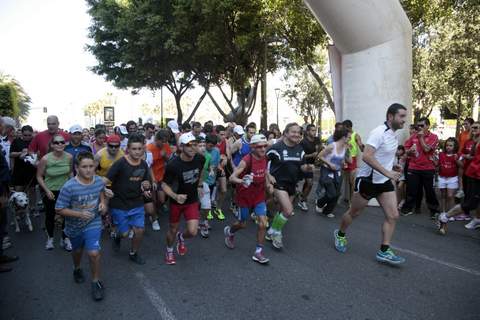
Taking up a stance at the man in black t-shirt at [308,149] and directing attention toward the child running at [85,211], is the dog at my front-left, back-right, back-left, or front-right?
front-right

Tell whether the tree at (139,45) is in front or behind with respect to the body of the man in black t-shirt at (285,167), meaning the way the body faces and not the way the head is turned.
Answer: behind

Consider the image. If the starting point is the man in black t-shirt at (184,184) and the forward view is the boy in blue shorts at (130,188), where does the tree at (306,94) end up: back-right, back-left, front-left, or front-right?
back-right

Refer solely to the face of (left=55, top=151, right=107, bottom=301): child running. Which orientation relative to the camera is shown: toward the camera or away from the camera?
toward the camera

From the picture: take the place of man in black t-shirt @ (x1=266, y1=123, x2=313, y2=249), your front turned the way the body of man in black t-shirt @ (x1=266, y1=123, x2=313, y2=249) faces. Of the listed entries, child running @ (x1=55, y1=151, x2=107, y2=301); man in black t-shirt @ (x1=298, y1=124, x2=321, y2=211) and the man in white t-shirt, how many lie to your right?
1

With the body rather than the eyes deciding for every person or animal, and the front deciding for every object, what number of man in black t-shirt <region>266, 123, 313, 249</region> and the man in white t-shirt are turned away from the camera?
0

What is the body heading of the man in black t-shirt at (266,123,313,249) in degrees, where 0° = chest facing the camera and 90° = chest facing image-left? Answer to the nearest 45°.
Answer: approximately 315°

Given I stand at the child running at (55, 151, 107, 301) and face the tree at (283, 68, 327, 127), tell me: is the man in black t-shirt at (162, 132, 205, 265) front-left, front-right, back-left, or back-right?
front-right
